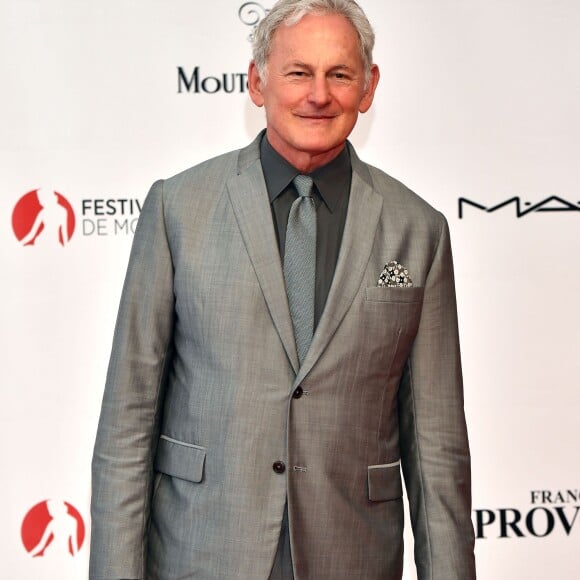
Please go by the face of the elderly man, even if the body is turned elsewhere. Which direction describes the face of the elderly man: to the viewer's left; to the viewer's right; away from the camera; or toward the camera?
toward the camera

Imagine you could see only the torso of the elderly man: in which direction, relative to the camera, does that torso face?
toward the camera
